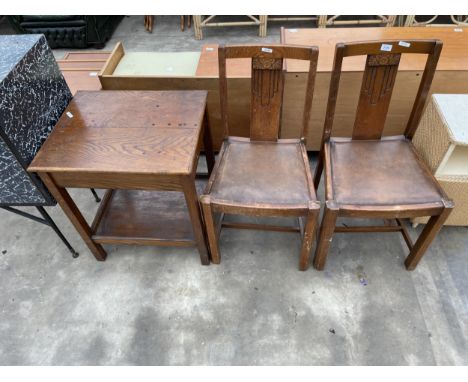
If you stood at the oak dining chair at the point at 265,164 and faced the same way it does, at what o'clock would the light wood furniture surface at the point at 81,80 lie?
The light wood furniture surface is roughly at 4 o'clock from the oak dining chair.

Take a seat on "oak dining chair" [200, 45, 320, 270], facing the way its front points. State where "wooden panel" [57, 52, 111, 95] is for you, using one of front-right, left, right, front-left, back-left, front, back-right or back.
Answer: back-right

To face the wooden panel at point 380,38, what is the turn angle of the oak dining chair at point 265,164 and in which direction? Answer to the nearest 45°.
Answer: approximately 135° to its left

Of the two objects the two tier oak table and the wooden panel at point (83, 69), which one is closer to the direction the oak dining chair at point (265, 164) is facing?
the two tier oak table

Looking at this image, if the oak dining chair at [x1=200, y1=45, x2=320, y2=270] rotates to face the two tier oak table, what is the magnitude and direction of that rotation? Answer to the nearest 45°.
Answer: approximately 90° to its right

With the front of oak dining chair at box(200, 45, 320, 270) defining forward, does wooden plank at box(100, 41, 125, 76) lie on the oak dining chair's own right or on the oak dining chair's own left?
on the oak dining chair's own right

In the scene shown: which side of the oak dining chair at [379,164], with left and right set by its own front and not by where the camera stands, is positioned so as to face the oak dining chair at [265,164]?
right

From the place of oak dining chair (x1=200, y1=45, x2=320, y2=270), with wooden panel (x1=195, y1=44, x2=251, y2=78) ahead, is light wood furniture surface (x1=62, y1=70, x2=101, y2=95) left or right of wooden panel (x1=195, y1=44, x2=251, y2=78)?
left

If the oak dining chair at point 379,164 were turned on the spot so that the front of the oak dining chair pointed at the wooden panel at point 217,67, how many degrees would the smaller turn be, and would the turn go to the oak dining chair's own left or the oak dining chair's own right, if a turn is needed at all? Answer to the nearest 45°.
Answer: approximately 90° to the oak dining chair's own right

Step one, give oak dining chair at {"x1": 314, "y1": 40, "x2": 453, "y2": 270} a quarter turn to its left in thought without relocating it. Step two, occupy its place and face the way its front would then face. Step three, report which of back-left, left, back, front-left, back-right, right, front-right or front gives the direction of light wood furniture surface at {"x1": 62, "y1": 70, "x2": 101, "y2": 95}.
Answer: back

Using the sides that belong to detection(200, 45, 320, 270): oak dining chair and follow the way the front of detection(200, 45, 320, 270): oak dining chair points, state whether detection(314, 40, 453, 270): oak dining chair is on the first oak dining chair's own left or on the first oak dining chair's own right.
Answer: on the first oak dining chair's own left

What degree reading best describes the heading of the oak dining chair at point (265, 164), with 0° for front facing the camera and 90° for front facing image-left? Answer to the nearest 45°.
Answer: approximately 0°

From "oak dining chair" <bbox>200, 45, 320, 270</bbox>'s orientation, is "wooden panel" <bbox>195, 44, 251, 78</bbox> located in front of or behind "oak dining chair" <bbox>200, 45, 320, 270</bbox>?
behind

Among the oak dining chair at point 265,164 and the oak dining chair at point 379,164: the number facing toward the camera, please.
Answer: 2

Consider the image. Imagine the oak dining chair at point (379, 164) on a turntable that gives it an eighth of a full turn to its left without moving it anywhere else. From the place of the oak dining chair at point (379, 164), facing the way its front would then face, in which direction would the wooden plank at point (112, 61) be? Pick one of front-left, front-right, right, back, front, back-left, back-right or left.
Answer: back-right

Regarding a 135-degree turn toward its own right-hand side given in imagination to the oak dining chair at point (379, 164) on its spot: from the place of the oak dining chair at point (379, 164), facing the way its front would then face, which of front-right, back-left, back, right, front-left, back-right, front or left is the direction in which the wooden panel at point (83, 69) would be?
front-left
